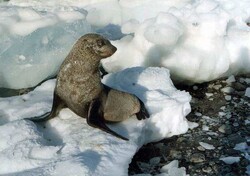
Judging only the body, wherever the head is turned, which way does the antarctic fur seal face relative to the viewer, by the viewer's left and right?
facing the viewer and to the left of the viewer
